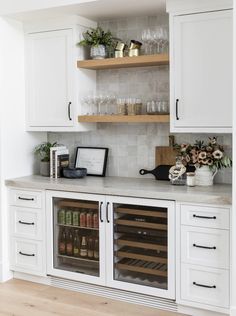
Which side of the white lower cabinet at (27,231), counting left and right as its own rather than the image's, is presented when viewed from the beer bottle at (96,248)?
left

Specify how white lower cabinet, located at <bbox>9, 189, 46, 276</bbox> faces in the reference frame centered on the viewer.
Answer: facing the viewer and to the left of the viewer

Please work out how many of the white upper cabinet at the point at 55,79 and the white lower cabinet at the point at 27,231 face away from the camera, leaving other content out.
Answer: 0

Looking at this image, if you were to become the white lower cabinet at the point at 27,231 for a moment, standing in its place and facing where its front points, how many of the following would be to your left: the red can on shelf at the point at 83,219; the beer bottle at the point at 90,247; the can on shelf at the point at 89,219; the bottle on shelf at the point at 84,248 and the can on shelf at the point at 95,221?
5

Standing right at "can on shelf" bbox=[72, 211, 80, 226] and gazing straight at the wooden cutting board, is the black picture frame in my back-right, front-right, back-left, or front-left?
front-left

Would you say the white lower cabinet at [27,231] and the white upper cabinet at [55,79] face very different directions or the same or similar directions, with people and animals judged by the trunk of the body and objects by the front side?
same or similar directions

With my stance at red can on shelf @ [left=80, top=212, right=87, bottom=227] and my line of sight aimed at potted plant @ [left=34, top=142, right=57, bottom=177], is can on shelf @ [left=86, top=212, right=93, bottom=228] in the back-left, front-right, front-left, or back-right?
back-right

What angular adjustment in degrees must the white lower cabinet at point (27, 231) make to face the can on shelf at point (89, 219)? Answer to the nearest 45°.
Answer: approximately 90° to its left

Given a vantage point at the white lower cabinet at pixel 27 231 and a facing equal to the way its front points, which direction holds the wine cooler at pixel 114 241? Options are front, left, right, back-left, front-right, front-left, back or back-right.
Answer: left
